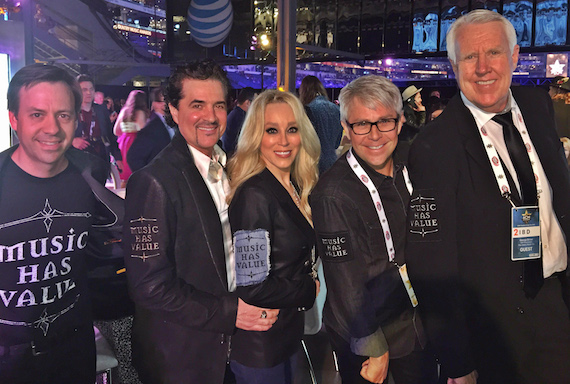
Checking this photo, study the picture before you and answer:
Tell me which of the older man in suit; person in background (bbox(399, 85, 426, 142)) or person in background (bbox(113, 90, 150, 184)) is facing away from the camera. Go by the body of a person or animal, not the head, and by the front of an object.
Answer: person in background (bbox(113, 90, 150, 184))

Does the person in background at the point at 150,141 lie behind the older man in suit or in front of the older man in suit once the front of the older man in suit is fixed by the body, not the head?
behind

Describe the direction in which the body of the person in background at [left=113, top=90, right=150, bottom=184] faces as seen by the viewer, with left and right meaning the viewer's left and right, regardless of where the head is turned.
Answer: facing away from the viewer

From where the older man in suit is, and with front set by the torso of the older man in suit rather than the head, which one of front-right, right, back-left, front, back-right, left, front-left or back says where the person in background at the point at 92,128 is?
back-right

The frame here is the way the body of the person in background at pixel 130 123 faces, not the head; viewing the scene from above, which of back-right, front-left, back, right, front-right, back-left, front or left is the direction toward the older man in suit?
back-right

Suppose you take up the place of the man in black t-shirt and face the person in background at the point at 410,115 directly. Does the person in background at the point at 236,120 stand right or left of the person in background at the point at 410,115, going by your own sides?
left

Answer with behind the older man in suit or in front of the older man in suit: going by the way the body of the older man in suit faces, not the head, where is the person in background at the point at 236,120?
behind

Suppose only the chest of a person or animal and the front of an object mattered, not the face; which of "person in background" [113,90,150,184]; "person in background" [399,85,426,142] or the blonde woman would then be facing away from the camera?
"person in background" [113,90,150,184]
